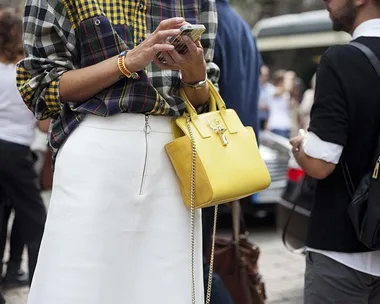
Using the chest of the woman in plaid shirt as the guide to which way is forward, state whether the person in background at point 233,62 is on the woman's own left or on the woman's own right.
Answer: on the woman's own left

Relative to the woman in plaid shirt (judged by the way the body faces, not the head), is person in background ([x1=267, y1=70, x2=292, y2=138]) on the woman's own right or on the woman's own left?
on the woman's own left

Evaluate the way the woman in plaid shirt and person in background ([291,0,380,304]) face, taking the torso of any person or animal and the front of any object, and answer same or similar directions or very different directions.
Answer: very different directions

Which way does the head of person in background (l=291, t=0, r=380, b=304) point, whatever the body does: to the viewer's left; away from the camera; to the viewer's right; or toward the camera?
to the viewer's left

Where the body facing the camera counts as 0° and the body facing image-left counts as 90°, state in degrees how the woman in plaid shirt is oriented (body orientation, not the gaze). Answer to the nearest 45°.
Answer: approximately 315°

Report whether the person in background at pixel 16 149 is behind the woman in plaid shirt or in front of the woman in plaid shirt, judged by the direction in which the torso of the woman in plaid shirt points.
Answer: behind
